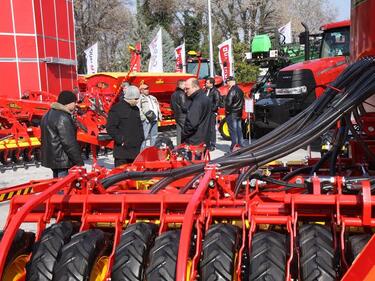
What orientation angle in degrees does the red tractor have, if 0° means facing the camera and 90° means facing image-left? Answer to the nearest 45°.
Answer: approximately 45°

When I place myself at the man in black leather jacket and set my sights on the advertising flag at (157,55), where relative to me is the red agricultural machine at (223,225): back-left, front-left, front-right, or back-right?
back-right

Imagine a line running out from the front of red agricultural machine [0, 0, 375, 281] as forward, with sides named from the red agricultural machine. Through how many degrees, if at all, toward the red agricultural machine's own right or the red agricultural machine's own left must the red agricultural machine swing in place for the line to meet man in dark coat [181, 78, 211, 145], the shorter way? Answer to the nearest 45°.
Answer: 0° — it already faces them

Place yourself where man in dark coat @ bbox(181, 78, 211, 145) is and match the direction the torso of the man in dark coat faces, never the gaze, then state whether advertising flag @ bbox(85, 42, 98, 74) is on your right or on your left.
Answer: on your right

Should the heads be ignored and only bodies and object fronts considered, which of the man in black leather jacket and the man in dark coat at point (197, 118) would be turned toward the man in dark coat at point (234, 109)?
the man in black leather jacket

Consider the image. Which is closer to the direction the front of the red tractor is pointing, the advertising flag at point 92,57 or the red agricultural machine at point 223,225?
the red agricultural machine

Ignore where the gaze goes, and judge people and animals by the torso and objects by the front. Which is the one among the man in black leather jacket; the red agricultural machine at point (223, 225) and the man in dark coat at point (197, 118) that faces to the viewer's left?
the man in dark coat

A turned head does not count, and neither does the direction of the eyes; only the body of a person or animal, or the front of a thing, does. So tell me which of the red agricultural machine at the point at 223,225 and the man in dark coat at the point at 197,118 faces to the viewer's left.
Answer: the man in dark coat

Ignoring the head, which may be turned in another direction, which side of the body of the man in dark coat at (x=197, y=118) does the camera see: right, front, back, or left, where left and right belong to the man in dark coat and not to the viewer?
left

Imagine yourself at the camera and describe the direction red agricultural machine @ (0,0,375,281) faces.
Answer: facing away from the viewer
